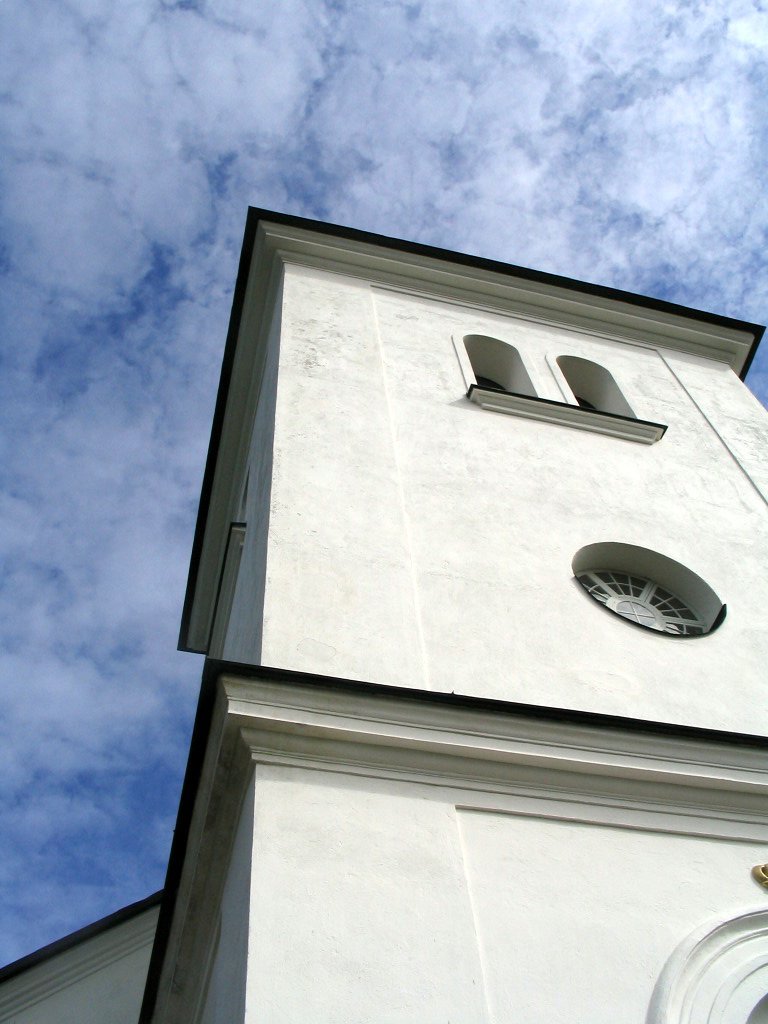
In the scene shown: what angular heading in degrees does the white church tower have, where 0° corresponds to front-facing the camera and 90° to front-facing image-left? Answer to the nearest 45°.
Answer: approximately 0°
